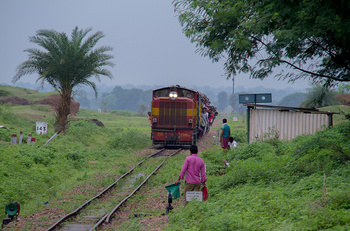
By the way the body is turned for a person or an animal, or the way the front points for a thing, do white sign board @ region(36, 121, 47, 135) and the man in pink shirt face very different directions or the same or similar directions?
very different directions

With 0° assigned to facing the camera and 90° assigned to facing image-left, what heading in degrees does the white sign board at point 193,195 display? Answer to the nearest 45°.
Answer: approximately 0°

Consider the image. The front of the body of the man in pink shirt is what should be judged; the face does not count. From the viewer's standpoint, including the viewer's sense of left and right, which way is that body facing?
facing away from the viewer

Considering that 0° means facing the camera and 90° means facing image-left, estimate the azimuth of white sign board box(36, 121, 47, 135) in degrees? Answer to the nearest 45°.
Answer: approximately 0°

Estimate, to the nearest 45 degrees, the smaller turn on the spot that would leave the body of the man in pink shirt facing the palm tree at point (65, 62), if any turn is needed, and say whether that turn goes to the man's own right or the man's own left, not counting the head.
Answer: approximately 45° to the man's own left

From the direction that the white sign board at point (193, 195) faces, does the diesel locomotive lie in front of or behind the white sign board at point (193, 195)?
behind

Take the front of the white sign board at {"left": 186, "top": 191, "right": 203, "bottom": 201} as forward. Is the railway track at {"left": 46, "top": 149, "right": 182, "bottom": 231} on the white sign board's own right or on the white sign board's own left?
on the white sign board's own right

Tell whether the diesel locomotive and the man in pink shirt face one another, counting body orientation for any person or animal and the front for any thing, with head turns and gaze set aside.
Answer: yes

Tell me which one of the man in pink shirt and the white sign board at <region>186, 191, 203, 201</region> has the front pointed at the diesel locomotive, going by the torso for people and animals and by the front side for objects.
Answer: the man in pink shirt

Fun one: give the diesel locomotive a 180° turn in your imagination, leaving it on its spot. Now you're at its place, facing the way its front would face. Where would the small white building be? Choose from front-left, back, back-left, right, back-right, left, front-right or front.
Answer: back-right

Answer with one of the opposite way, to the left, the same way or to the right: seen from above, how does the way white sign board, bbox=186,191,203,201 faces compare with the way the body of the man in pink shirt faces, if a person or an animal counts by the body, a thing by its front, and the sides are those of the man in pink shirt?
the opposite way
